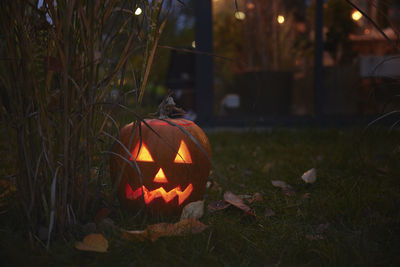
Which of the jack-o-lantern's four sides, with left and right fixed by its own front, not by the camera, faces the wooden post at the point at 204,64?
back

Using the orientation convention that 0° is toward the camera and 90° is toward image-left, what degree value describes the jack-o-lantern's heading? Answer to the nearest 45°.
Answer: approximately 0°

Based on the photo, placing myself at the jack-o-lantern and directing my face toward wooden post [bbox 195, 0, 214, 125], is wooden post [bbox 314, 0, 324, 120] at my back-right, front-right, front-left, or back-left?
front-right

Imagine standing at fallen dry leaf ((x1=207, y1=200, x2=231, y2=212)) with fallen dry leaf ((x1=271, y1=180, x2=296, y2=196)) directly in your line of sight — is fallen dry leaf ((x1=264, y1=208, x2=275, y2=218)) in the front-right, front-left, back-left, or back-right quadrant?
front-right

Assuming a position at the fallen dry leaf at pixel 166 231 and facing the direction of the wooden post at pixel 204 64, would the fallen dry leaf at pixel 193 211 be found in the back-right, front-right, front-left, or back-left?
front-right

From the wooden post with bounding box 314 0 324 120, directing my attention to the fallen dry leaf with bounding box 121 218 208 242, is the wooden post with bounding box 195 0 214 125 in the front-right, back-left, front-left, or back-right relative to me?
front-right
